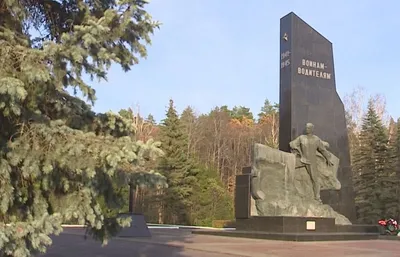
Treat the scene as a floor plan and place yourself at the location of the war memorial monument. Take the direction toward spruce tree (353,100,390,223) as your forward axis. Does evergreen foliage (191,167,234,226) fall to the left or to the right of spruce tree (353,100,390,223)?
left

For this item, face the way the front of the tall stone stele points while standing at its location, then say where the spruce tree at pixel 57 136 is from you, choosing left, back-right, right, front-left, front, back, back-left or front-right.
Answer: front-right

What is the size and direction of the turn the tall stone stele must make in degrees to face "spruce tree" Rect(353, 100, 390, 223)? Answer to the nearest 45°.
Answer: approximately 135° to its left
